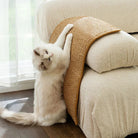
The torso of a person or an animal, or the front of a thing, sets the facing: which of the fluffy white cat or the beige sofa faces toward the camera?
the beige sofa

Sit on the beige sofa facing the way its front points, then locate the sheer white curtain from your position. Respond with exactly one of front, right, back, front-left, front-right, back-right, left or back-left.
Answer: back-right

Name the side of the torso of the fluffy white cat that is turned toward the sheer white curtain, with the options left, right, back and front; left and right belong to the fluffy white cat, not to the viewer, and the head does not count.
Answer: left

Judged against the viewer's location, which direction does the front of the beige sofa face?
facing the viewer
